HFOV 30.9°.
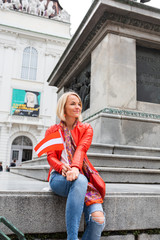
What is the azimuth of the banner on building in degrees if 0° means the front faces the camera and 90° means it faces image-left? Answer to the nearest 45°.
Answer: approximately 0°

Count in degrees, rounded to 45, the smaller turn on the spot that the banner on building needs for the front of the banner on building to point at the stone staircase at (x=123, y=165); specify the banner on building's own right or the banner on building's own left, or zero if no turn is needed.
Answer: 0° — it already faces it

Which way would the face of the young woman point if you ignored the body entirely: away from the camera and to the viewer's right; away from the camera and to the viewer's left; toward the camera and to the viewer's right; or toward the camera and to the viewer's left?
toward the camera and to the viewer's right
